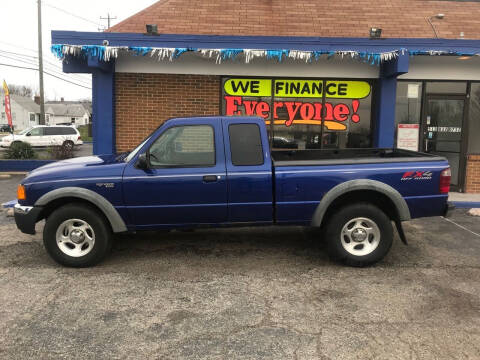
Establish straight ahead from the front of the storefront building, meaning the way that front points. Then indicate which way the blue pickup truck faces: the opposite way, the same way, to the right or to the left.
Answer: to the right

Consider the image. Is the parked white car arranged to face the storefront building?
no

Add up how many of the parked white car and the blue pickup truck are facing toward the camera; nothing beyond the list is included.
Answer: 0

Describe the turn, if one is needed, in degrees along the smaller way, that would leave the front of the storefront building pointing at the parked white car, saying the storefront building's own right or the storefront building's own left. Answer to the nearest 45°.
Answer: approximately 135° to the storefront building's own right

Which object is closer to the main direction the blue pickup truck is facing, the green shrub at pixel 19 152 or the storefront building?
the green shrub

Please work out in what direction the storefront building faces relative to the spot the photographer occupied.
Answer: facing the viewer

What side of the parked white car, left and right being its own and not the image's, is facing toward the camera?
left

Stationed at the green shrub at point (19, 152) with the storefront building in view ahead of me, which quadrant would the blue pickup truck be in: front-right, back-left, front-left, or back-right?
front-right

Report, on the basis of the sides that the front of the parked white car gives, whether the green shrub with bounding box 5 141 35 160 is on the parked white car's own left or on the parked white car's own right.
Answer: on the parked white car's own left

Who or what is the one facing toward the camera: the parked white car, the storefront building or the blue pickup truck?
the storefront building

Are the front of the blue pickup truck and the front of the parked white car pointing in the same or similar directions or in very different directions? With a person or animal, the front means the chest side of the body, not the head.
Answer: same or similar directions

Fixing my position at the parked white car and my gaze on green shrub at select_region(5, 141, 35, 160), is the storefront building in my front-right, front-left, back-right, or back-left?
front-left

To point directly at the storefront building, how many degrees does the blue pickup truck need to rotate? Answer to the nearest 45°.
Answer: approximately 90° to its right

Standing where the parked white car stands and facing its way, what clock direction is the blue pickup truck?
The blue pickup truck is roughly at 9 o'clock from the parked white car.

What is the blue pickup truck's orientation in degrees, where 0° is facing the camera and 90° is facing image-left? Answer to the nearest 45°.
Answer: approximately 90°
